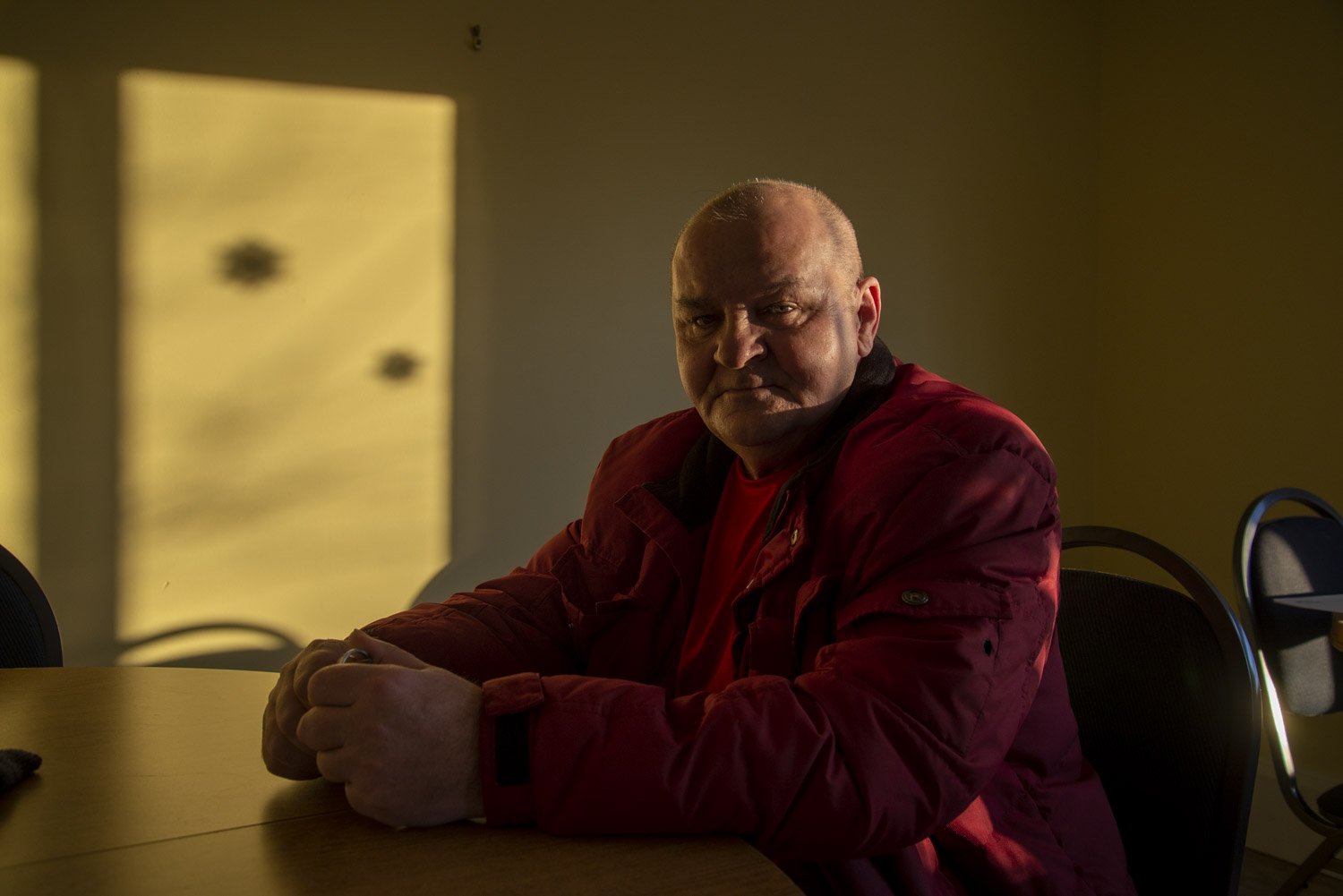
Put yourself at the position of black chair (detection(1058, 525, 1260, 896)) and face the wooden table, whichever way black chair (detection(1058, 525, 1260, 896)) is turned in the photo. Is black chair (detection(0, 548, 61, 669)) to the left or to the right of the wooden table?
right

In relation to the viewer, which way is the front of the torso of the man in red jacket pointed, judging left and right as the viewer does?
facing the viewer and to the left of the viewer

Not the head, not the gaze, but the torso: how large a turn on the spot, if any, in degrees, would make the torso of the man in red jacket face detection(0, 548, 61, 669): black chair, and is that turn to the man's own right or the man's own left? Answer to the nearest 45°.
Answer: approximately 90° to the man's own right

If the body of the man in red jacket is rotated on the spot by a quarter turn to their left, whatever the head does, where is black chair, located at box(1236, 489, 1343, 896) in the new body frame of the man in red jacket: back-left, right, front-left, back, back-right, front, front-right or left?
left
